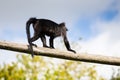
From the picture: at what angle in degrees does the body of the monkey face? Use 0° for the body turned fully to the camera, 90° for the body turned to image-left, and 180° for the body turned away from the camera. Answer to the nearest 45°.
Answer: approximately 270°
